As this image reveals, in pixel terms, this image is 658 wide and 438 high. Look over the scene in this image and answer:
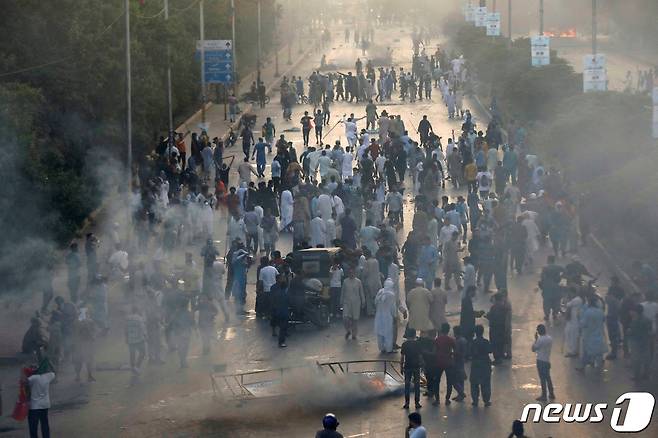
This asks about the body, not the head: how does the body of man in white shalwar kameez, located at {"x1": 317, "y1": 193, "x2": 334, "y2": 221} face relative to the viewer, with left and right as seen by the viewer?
facing away from the viewer

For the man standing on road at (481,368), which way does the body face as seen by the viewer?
away from the camera

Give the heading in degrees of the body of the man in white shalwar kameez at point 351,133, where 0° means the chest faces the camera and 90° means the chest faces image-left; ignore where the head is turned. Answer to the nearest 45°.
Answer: approximately 180°

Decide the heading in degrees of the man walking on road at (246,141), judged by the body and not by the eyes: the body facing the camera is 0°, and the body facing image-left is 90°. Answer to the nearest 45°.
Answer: approximately 180°

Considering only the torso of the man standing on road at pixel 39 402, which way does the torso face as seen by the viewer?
away from the camera

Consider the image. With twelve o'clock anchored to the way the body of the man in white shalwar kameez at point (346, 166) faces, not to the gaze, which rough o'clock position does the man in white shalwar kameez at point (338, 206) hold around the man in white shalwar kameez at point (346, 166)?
the man in white shalwar kameez at point (338, 206) is roughly at 6 o'clock from the man in white shalwar kameez at point (346, 166).
